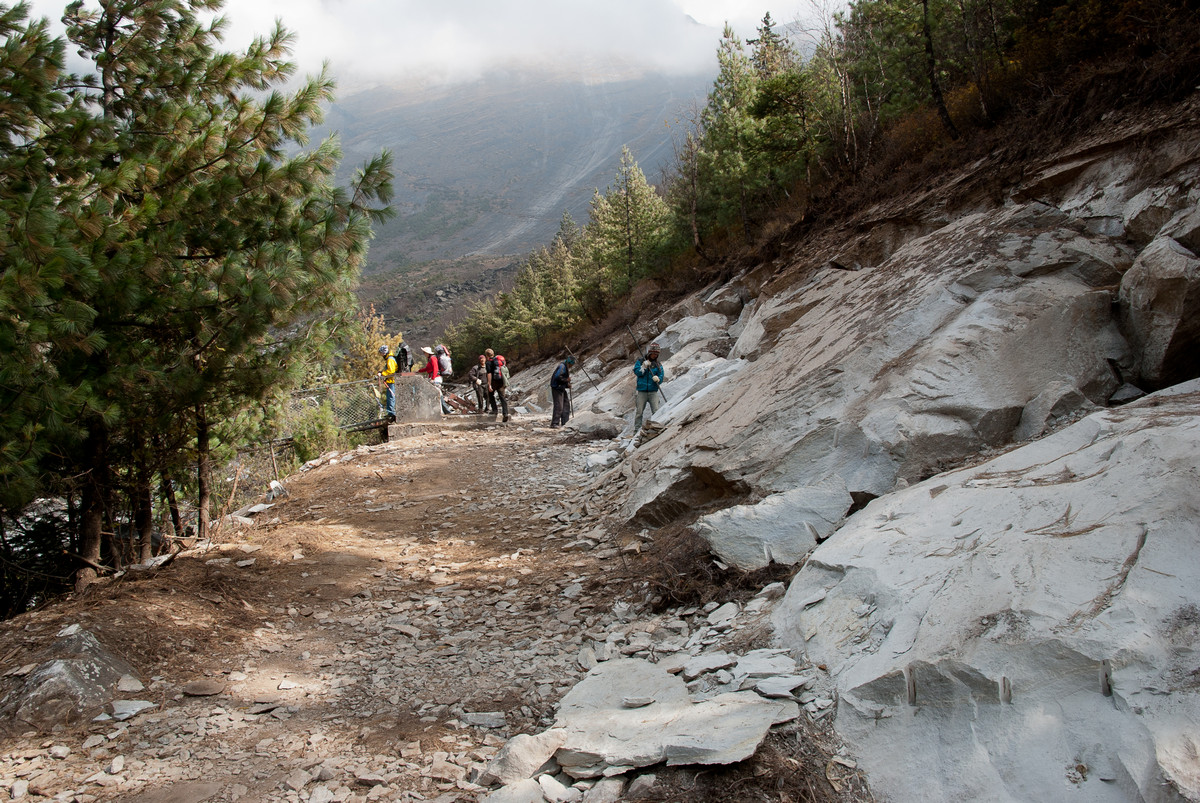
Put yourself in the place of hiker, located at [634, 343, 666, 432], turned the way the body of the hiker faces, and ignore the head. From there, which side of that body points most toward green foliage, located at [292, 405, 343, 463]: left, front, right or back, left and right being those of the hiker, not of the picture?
right

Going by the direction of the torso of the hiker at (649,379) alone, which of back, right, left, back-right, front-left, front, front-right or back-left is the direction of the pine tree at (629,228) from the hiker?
back

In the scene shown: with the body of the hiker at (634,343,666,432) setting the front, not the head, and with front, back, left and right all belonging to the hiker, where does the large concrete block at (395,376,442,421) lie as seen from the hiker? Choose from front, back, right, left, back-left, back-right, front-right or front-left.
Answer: back-right

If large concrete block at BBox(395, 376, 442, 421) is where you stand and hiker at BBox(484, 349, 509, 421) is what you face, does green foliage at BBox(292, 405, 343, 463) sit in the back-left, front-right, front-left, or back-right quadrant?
back-right

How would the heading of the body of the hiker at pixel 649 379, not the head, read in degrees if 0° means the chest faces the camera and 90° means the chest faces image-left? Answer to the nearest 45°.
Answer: approximately 0°

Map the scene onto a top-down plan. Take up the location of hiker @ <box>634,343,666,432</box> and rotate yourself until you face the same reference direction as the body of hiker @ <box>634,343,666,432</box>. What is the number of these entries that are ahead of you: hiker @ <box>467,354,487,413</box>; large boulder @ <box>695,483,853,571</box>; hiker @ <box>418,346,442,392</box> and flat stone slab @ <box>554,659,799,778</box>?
2

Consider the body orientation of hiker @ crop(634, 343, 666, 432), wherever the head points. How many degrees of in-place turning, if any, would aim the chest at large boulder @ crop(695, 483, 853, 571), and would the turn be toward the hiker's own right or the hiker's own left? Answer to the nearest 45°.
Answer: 0° — they already face it

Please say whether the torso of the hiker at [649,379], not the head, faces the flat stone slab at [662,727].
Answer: yes

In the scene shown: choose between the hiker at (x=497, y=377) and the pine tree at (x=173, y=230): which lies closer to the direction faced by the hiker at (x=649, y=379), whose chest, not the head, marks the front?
the pine tree
